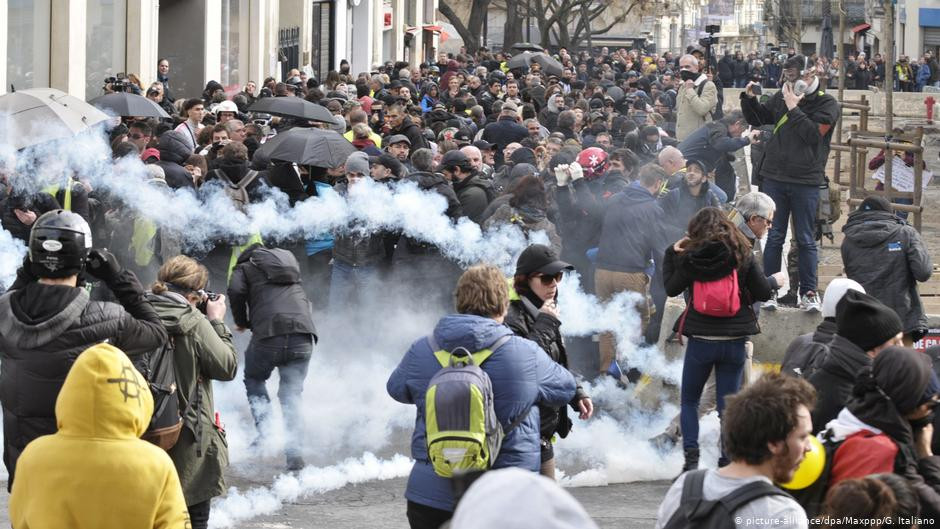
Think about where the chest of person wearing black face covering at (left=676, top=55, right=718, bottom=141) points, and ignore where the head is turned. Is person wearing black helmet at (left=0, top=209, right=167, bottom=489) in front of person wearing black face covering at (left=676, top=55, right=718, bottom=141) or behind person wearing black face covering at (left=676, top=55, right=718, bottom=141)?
in front

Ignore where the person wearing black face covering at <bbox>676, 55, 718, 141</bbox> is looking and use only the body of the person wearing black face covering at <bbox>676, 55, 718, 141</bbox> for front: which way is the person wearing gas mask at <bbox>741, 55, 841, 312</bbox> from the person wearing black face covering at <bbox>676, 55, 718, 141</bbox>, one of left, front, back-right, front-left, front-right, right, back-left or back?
front-left

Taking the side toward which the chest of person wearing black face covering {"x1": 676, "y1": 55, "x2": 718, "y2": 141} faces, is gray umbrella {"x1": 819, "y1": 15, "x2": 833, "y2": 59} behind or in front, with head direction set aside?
behind

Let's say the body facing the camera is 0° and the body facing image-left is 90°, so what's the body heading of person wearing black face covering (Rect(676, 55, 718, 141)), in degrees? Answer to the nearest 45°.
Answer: approximately 45°

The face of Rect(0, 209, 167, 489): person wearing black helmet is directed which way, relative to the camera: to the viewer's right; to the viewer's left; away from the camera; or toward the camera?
away from the camera
